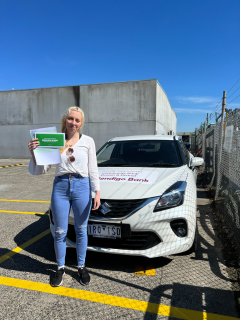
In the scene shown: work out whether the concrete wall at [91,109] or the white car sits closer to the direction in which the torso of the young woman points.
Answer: the white car

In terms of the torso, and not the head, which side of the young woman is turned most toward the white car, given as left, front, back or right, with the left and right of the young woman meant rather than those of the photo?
back

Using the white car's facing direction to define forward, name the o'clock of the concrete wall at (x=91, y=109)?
The concrete wall is roughly at 4 o'clock from the white car.

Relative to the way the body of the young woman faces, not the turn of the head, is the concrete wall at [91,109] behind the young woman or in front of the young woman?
behind

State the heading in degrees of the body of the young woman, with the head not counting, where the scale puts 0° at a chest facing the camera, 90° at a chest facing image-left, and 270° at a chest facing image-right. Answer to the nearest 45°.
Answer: approximately 0°

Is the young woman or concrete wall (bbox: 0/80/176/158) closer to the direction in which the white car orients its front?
the young woman
